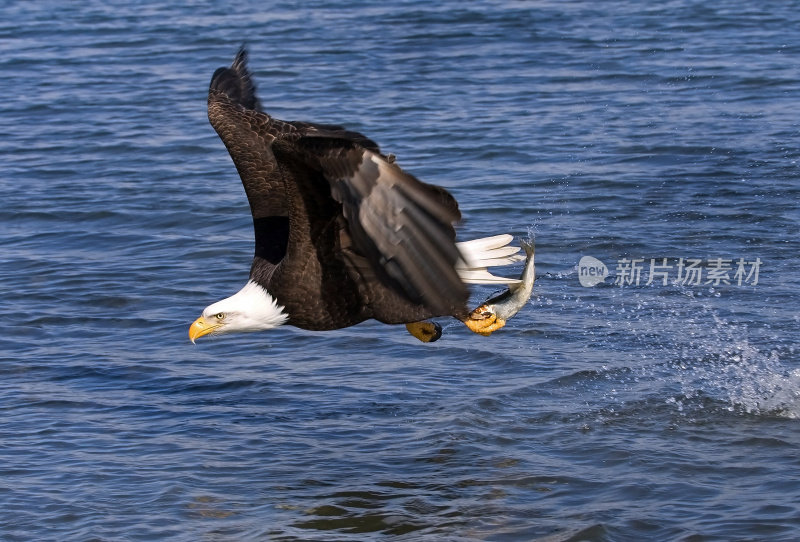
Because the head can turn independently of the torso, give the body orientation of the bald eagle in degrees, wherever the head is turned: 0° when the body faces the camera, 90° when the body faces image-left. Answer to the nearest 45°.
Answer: approximately 90°
